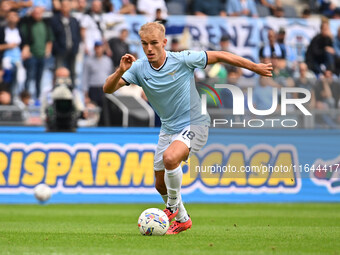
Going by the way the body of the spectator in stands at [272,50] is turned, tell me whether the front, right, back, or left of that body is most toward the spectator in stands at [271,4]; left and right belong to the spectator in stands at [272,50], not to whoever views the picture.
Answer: back

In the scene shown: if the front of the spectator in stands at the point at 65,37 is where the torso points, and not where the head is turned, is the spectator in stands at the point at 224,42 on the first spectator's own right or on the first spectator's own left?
on the first spectator's own left

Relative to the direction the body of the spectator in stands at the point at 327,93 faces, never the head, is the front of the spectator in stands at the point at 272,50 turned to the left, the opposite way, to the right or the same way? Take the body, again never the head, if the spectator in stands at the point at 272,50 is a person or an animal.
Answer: the same way

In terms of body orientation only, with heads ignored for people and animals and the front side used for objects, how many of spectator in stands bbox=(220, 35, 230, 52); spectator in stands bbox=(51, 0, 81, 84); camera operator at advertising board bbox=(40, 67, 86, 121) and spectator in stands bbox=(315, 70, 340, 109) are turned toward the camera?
4

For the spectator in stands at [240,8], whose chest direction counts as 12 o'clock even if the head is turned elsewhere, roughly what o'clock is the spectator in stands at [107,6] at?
the spectator in stands at [107,6] is roughly at 2 o'clock from the spectator in stands at [240,8].

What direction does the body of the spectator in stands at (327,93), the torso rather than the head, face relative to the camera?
toward the camera

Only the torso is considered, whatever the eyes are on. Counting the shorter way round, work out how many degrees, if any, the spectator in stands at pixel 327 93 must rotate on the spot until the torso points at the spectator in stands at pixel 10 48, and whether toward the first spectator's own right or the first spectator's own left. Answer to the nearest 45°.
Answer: approximately 90° to the first spectator's own right

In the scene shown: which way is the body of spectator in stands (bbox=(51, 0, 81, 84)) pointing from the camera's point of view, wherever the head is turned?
toward the camera

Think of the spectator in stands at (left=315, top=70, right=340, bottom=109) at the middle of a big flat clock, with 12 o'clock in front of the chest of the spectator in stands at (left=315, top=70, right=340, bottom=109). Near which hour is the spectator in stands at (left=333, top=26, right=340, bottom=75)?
the spectator in stands at (left=333, top=26, right=340, bottom=75) is roughly at 6 o'clock from the spectator in stands at (left=315, top=70, right=340, bottom=109).

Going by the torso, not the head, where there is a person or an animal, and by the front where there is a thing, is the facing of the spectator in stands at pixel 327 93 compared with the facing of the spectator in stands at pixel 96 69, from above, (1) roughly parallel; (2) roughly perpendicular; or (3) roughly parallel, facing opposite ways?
roughly parallel

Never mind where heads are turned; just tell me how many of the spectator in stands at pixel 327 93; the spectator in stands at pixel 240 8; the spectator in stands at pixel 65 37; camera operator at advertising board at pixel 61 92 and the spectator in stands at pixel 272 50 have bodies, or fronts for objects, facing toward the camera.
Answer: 5

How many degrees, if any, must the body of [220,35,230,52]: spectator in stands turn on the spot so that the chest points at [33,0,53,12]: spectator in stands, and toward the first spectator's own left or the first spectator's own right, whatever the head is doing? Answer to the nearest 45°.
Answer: approximately 90° to the first spectator's own right

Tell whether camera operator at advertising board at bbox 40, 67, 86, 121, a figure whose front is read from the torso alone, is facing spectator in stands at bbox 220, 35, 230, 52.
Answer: no

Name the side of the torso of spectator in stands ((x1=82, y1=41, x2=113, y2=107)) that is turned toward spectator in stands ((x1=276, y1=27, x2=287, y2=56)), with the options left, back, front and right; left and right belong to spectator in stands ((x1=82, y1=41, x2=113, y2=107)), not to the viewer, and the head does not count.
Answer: left

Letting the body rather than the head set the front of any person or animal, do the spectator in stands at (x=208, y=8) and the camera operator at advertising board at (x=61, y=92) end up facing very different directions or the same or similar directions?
same or similar directions

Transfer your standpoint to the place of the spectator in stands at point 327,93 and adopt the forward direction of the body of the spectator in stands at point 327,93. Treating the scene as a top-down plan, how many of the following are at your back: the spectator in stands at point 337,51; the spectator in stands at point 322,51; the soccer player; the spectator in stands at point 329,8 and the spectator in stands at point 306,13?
4

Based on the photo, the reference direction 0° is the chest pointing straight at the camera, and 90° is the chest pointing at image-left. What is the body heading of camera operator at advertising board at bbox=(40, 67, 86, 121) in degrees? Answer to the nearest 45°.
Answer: approximately 0°

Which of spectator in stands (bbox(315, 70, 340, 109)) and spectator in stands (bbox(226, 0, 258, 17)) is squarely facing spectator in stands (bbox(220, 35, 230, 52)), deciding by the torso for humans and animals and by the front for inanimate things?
spectator in stands (bbox(226, 0, 258, 17))

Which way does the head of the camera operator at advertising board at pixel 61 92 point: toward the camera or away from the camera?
toward the camera

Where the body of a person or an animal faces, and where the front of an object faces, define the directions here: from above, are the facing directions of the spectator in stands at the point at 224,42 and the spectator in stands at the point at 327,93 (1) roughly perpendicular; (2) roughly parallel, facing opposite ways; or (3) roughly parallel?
roughly parallel
